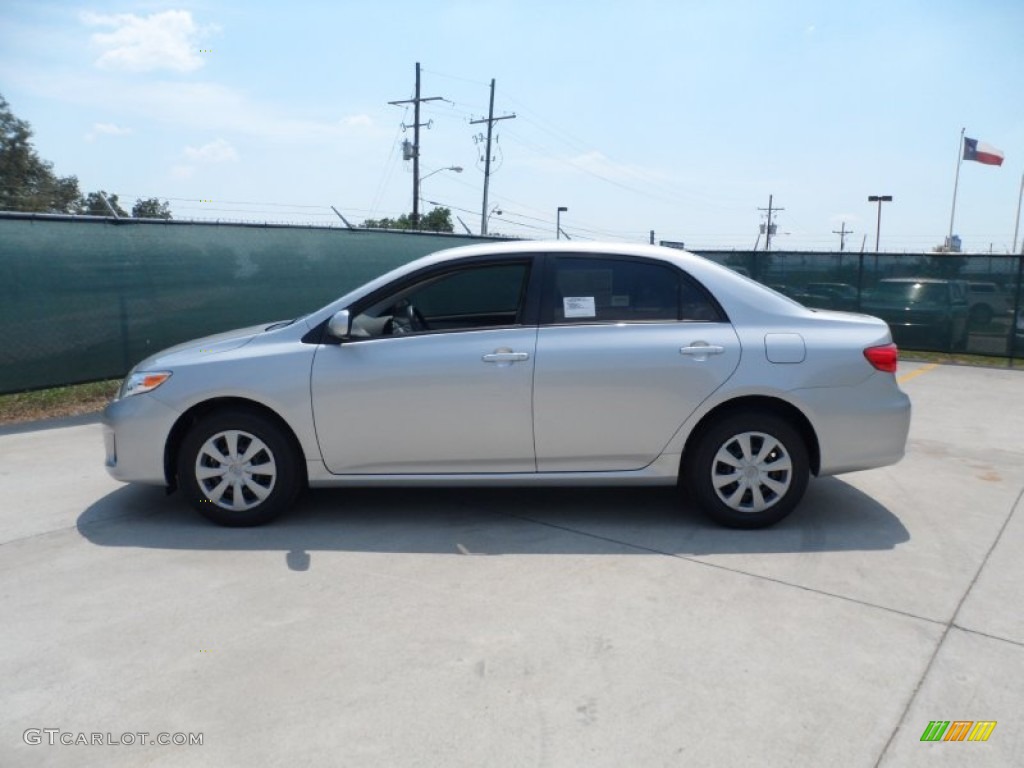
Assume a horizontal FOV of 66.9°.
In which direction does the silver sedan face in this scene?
to the viewer's left

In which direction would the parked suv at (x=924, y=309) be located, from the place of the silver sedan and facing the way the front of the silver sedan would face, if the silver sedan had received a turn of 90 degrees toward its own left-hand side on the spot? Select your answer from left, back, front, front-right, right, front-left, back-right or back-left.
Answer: back-left

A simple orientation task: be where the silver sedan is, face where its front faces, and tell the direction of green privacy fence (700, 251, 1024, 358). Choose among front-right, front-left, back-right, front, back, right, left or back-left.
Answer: back-right
